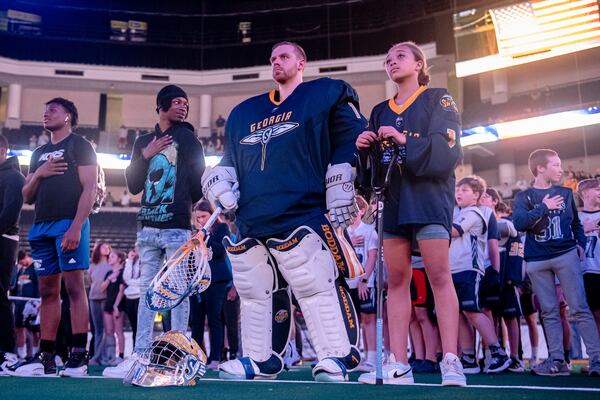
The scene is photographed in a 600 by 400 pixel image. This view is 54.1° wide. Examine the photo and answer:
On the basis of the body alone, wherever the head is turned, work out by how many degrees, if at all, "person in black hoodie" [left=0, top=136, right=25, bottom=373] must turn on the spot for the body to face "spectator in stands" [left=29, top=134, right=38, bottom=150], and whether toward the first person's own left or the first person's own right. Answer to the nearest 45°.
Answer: approximately 135° to the first person's own right

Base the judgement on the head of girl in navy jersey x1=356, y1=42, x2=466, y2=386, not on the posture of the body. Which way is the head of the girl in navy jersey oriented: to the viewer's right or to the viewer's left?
to the viewer's left

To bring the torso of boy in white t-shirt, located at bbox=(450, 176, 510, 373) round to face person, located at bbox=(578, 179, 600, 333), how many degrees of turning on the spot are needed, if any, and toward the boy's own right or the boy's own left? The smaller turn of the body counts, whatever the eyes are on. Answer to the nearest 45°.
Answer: approximately 135° to the boy's own left

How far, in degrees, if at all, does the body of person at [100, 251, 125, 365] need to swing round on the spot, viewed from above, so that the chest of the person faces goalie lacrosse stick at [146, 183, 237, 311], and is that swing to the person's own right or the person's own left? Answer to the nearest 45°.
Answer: approximately 45° to the person's own left

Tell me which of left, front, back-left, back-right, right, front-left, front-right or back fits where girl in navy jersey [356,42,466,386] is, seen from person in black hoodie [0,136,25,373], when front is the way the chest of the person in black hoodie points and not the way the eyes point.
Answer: left

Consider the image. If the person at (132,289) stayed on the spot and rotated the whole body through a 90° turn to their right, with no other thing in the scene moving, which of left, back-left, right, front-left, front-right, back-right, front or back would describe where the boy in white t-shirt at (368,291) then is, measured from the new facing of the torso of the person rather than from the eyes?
back

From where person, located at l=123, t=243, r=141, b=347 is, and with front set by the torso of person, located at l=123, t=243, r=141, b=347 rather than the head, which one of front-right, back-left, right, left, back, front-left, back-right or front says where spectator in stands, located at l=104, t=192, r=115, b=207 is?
back-right

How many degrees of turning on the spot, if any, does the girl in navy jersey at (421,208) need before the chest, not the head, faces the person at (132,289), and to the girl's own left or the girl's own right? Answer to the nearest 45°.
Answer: approximately 90° to the girl's own right
